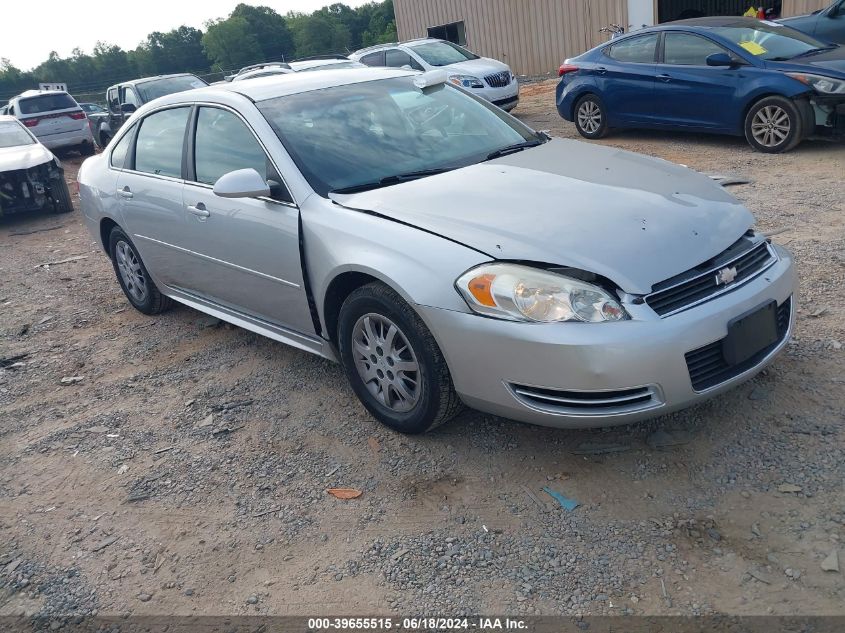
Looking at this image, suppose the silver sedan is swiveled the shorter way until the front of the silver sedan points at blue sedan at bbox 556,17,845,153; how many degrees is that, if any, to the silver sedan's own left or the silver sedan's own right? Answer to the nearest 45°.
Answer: approximately 90° to the silver sedan's own left

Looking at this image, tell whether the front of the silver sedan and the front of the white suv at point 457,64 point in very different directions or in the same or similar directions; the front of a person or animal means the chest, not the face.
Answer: same or similar directions

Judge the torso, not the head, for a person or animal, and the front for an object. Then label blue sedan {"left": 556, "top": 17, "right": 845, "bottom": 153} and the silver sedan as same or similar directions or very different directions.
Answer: same or similar directions

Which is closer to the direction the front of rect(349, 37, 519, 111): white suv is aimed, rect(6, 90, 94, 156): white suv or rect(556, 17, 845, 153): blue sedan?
the blue sedan

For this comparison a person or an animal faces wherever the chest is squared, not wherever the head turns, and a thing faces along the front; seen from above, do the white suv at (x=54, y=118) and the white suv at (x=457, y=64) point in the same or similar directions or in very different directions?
very different directions

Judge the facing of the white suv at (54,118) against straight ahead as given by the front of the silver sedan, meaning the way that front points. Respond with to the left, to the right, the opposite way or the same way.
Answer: the opposite way

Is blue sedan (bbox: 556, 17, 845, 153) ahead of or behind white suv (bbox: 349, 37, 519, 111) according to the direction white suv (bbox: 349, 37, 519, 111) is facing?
ahead

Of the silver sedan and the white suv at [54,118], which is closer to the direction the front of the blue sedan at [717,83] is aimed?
the silver sedan

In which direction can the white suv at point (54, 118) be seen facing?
away from the camera

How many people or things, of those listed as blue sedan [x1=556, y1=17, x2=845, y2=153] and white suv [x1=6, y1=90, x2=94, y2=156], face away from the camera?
1

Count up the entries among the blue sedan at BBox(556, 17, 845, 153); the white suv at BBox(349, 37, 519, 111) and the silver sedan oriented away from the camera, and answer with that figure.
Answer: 0

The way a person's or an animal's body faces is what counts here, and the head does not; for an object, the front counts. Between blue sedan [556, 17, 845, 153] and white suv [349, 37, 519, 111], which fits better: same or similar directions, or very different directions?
same or similar directions

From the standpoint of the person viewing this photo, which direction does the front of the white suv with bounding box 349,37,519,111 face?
facing the viewer and to the right of the viewer

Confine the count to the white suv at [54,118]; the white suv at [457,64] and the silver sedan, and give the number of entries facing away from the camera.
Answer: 1

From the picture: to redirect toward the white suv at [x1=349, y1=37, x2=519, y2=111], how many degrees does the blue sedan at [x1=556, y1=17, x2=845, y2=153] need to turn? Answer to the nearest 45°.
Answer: approximately 180°

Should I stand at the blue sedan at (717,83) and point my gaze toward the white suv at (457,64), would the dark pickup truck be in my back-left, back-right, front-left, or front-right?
front-left

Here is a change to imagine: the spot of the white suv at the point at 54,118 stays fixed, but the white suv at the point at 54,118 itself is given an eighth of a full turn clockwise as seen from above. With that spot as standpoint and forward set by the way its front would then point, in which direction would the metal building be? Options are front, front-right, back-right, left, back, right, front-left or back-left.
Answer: front-right

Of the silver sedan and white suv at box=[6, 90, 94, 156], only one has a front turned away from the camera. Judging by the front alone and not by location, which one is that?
the white suv
